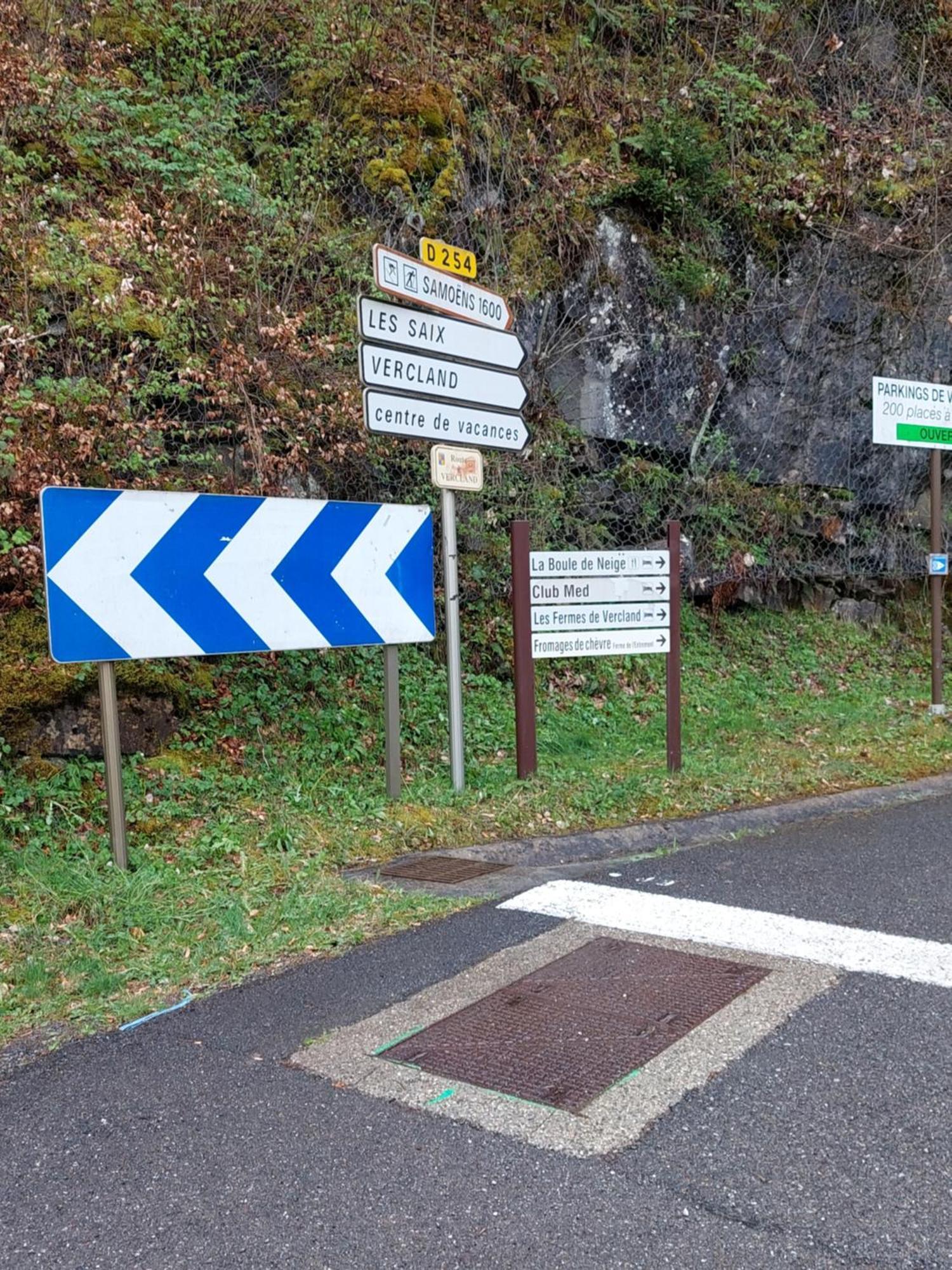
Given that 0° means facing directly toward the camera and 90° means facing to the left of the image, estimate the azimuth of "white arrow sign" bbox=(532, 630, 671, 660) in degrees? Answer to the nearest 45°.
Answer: approximately 0°

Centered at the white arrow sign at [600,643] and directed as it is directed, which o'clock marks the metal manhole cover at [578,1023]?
The metal manhole cover is roughly at 12 o'clock from the white arrow sign.

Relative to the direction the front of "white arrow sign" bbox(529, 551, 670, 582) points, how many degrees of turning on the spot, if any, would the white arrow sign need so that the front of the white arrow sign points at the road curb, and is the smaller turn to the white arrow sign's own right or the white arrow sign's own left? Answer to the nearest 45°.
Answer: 0° — it already faces it

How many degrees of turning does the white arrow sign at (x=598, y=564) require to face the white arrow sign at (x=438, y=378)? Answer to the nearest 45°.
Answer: approximately 45° to its right

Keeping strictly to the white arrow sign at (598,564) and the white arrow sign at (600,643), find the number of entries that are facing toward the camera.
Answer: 2

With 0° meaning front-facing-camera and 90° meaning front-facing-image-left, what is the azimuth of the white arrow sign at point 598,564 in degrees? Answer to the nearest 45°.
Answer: approximately 0°

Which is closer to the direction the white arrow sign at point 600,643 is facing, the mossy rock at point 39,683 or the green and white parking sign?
the mossy rock

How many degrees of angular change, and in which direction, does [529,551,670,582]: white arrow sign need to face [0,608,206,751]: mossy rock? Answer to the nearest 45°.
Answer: approximately 45° to its right
